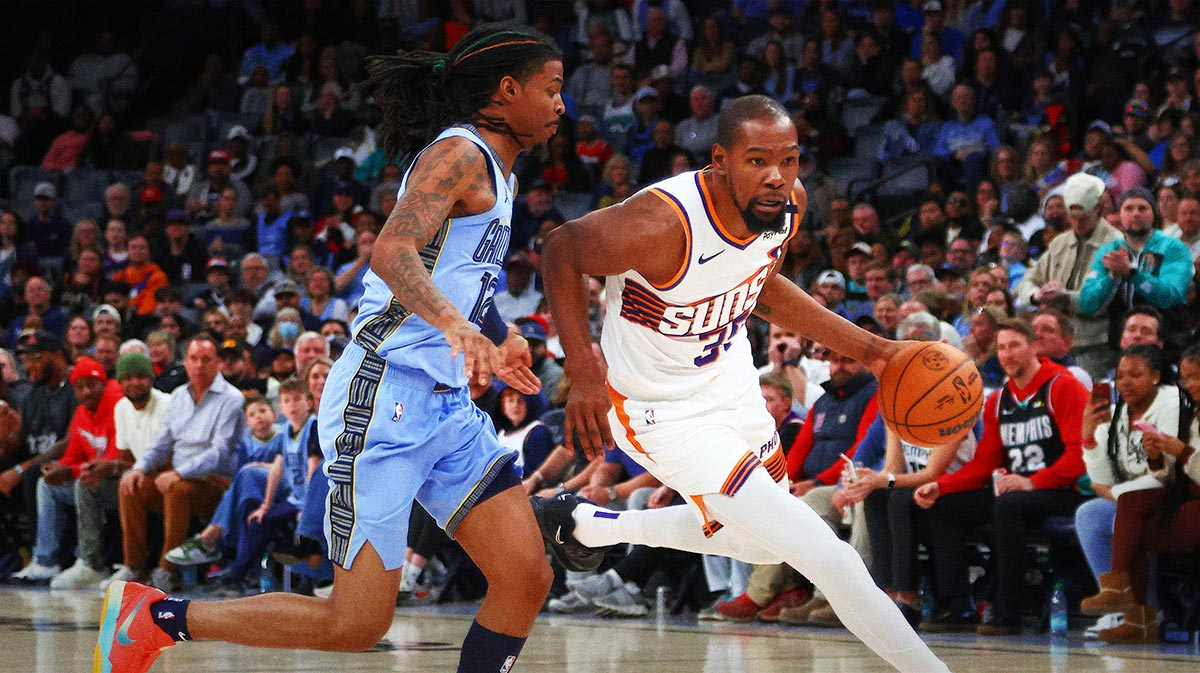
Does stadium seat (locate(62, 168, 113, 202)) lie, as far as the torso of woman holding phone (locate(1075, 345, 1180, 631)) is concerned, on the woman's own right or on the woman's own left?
on the woman's own right

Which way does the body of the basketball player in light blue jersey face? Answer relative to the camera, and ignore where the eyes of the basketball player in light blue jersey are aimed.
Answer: to the viewer's right

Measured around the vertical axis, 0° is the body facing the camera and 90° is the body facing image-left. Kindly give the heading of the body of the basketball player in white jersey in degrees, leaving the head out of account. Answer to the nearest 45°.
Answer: approximately 315°

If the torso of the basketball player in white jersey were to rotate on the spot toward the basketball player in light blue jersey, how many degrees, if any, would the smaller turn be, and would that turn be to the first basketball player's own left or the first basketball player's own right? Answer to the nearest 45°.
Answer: approximately 90° to the first basketball player's own right

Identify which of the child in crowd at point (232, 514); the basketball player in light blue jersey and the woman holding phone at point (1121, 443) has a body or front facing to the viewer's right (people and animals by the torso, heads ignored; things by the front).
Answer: the basketball player in light blue jersey

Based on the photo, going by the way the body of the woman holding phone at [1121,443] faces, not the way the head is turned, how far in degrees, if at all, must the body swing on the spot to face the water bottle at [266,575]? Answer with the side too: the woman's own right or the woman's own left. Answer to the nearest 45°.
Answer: approximately 45° to the woman's own right

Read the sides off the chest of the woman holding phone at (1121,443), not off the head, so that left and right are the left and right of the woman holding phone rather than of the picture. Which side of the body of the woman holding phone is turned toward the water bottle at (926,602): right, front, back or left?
right

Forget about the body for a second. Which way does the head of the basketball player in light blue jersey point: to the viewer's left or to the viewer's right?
to the viewer's right

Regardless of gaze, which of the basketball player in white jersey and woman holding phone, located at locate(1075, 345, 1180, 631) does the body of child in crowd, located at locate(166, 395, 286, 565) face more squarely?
the basketball player in white jersey

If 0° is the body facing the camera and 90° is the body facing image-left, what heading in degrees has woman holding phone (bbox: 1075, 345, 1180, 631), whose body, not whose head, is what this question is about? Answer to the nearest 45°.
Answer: approximately 45°
